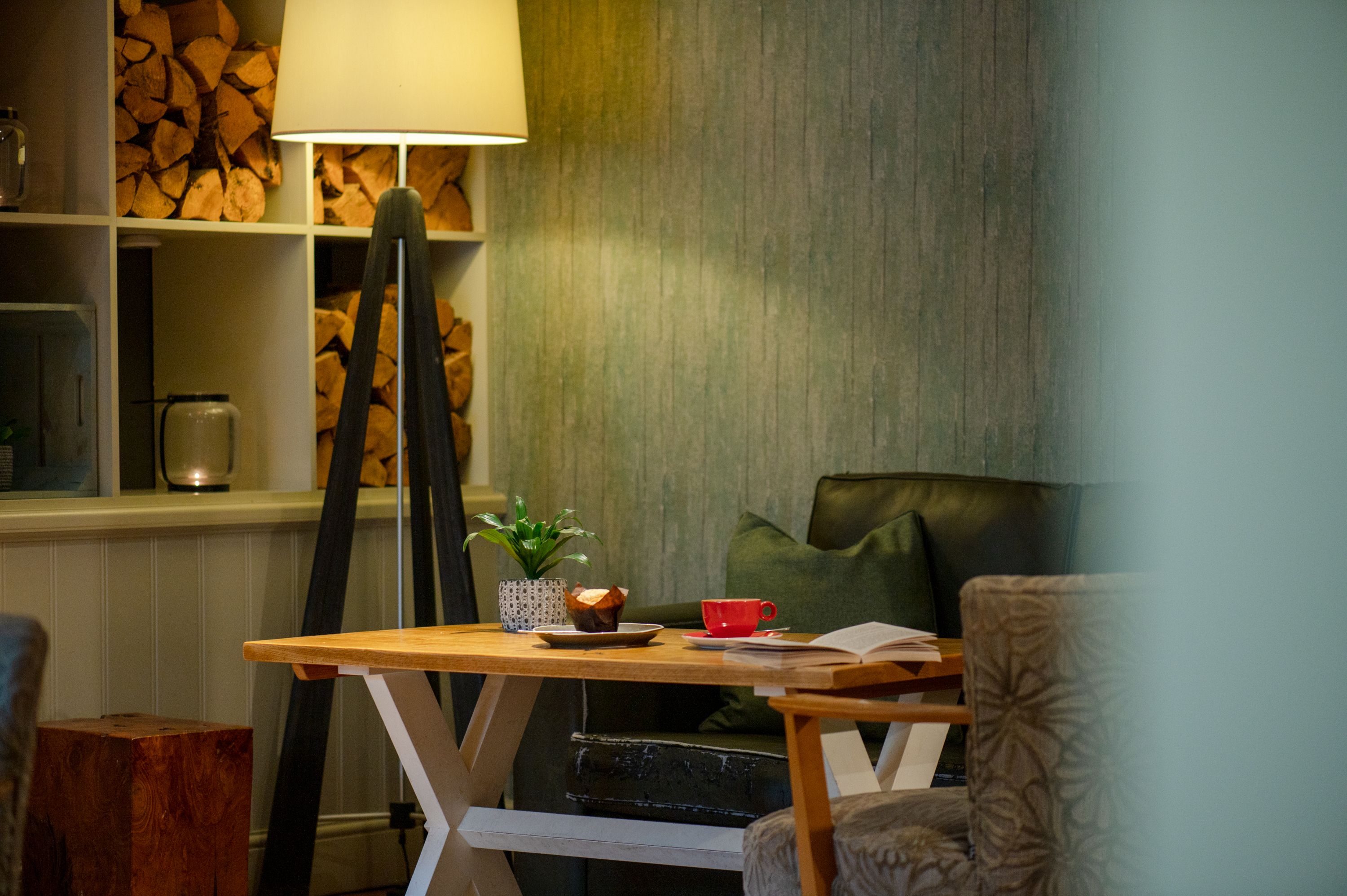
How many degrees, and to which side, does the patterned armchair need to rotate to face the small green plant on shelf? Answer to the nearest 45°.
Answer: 0° — it already faces it

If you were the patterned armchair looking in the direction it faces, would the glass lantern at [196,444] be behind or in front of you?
in front

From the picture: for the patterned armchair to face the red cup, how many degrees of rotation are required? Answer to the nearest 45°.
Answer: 0° — it already faces it

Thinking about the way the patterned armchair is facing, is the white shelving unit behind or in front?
in front

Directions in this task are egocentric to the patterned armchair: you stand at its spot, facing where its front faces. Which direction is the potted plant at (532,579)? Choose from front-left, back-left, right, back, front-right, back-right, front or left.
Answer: front

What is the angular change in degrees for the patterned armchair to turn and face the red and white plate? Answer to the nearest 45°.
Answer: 0° — it already faces it

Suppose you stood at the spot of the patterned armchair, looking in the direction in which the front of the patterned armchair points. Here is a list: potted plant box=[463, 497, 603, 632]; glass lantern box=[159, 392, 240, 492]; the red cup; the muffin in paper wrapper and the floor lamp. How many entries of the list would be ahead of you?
5

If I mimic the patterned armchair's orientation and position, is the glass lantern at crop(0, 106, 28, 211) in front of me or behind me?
in front

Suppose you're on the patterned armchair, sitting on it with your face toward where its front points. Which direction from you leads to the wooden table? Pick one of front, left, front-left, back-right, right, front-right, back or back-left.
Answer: front

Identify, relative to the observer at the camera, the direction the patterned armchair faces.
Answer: facing away from the viewer and to the left of the viewer

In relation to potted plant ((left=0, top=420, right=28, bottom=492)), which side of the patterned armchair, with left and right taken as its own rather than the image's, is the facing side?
front

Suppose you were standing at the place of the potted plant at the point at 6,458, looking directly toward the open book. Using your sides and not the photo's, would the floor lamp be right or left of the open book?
left

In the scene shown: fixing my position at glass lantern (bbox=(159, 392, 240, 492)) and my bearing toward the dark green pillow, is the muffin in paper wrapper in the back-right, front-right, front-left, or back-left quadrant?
front-right

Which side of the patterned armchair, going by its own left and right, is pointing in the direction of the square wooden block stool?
front
